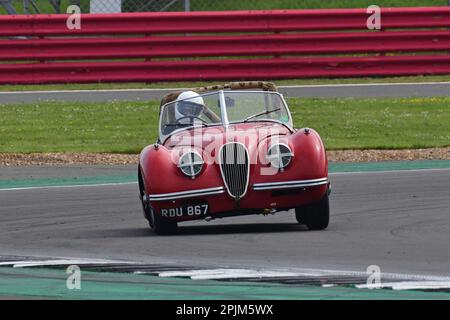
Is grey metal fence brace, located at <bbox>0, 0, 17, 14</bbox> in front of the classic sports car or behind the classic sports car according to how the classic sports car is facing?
behind

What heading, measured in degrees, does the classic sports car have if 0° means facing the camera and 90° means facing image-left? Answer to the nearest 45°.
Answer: approximately 0°
